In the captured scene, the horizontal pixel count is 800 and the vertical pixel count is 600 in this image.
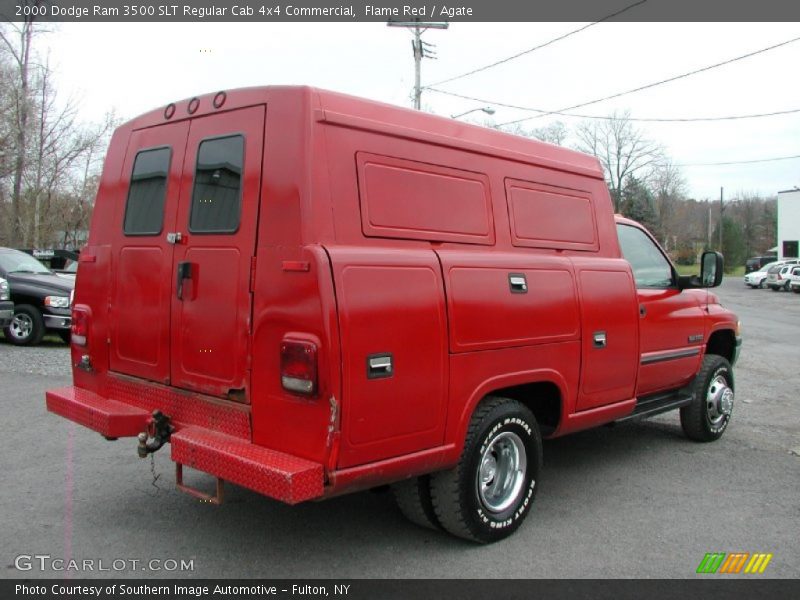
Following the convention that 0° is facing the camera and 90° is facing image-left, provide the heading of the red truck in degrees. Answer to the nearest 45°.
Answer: approximately 225°

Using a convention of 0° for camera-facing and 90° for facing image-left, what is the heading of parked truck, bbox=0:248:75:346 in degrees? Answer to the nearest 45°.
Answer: approximately 315°

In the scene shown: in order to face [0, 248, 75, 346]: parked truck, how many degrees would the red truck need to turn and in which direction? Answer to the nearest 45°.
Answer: approximately 90° to its left

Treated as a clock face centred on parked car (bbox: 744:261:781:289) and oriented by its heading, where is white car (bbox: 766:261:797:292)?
The white car is roughly at 10 o'clock from the parked car.

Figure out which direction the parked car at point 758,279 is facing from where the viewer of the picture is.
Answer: facing the viewer and to the left of the viewer

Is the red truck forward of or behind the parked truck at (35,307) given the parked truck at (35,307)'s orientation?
forward

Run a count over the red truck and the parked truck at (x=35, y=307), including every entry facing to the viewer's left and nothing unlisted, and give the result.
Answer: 0

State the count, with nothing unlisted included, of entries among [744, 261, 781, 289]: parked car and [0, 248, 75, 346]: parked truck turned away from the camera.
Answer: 0

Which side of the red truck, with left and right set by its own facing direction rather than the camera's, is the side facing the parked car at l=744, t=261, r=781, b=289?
front
